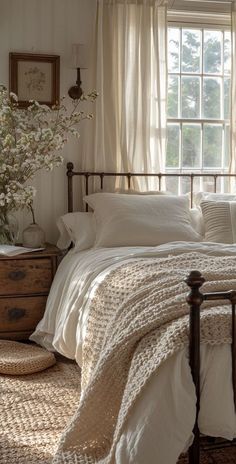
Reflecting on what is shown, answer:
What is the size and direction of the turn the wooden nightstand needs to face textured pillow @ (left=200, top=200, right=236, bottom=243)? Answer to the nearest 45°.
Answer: approximately 90° to its left

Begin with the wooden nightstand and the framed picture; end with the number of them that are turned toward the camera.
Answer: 2

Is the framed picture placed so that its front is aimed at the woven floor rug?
yes

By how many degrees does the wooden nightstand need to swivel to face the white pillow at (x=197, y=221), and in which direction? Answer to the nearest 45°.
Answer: approximately 90° to its left

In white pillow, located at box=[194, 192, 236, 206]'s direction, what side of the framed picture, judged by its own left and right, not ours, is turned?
left

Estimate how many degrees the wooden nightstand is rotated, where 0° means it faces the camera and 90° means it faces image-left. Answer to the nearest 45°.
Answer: approximately 0°
